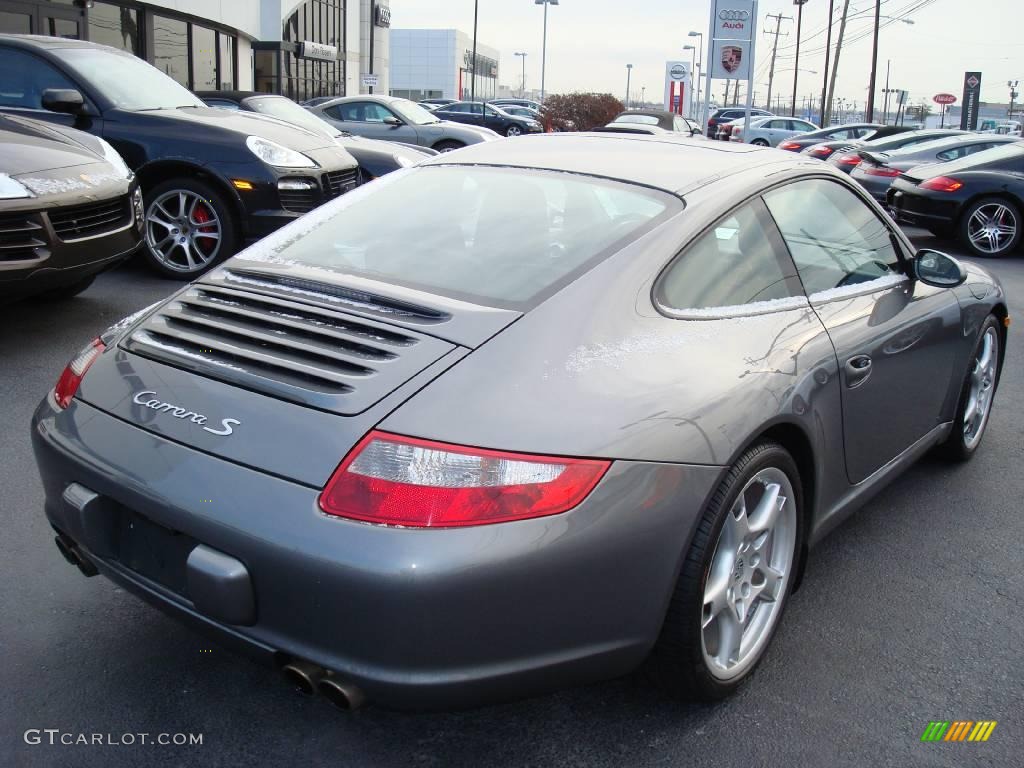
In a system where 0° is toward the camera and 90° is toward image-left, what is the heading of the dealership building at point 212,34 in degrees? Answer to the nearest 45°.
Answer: approximately 315°

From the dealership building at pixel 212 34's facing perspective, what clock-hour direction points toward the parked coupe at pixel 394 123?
The parked coupe is roughly at 1 o'clock from the dealership building.

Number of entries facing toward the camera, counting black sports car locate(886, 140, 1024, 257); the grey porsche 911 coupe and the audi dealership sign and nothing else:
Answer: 1

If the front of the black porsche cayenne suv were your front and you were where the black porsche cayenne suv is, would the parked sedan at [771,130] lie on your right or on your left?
on your left

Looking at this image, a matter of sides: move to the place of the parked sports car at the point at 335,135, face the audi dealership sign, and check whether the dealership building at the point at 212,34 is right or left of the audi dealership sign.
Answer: left

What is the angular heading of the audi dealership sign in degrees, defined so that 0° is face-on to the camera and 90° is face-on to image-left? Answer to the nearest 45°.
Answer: approximately 0°

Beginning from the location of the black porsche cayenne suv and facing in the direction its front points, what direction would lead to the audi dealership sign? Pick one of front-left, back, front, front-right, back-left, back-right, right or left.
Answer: left

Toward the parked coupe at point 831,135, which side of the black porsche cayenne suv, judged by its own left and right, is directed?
left

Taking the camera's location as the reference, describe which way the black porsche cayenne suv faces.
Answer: facing the viewer and to the right of the viewer

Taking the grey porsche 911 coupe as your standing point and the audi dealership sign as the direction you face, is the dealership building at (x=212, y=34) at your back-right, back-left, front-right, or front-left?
front-left

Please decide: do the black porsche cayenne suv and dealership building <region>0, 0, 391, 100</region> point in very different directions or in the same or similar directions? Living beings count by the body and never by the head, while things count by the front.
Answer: same or similar directions

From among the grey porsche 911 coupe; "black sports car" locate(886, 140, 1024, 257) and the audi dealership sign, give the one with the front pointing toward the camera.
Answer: the audi dealership sign

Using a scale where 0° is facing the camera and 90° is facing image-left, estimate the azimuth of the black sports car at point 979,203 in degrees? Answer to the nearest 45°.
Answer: approximately 225°

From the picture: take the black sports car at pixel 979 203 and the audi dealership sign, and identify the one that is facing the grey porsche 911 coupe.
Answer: the audi dealership sign

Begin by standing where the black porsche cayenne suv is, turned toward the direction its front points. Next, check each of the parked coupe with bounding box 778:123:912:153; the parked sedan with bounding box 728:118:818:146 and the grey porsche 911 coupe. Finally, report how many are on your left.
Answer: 2
